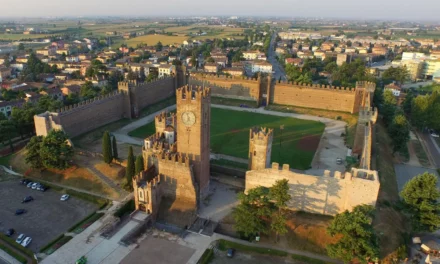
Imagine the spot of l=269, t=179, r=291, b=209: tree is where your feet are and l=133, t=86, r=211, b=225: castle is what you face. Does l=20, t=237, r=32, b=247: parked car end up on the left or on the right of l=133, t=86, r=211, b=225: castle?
left

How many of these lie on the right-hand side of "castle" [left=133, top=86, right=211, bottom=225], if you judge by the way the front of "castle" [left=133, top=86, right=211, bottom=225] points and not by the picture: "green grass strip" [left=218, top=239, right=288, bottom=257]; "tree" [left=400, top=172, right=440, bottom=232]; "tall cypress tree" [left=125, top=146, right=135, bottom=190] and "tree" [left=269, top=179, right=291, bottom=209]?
1

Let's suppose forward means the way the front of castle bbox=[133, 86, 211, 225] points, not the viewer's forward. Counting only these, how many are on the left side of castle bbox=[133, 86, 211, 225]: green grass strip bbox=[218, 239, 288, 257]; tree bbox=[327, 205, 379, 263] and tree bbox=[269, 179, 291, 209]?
3

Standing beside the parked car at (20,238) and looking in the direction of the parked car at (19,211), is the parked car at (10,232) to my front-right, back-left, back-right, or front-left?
front-left

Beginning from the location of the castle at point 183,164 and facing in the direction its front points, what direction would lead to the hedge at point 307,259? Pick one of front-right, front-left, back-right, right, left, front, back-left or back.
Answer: left

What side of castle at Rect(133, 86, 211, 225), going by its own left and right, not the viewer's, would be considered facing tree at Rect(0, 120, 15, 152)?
right

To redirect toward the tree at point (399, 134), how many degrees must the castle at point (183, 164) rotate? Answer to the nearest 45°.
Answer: approximately 135° to its left

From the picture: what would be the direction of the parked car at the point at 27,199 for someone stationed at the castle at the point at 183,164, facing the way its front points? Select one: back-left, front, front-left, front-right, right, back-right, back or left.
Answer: front-right

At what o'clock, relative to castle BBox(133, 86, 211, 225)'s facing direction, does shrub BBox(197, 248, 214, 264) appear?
The shrub is roughly at 10 o'clock from the castle.

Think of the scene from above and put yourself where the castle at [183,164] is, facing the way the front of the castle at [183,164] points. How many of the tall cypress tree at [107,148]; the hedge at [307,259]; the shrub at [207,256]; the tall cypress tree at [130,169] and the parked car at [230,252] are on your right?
2

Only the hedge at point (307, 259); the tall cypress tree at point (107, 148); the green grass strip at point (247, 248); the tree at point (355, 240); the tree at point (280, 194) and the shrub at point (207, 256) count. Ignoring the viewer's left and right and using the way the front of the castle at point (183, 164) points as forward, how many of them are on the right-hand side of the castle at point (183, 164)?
1

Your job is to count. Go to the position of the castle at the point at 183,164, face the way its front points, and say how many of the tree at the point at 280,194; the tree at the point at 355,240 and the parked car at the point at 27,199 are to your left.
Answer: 2

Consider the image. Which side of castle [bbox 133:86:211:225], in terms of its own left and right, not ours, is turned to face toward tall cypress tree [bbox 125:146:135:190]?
right

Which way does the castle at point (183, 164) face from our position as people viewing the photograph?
facing the viewer and to the left of the viewer

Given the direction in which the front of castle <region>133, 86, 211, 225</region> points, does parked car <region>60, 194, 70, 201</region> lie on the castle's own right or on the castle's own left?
on the castle's own right

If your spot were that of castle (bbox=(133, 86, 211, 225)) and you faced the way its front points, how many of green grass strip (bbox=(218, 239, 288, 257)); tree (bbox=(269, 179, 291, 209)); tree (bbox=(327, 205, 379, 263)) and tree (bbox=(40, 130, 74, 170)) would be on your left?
3
